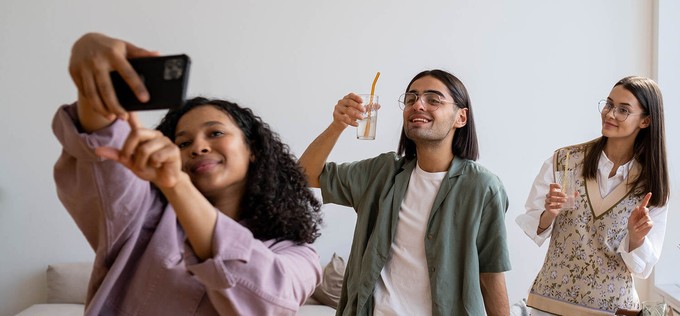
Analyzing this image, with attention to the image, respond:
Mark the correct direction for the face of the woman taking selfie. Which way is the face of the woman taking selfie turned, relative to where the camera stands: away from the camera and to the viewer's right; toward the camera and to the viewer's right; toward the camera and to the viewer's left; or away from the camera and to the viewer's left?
toward the camera and to the viewer's left

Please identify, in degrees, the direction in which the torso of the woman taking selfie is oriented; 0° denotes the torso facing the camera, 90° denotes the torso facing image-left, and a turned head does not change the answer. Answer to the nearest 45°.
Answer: approximately 45°

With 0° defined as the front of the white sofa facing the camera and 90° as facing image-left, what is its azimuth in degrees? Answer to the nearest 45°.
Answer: approximately 0°

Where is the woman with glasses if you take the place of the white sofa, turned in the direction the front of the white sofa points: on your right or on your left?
on your left

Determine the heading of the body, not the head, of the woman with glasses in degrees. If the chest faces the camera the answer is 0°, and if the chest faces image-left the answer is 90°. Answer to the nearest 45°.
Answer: approximately 45°

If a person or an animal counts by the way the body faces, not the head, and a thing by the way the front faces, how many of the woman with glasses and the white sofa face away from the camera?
0

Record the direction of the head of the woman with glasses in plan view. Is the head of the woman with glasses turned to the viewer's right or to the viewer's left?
to the viewer's left
